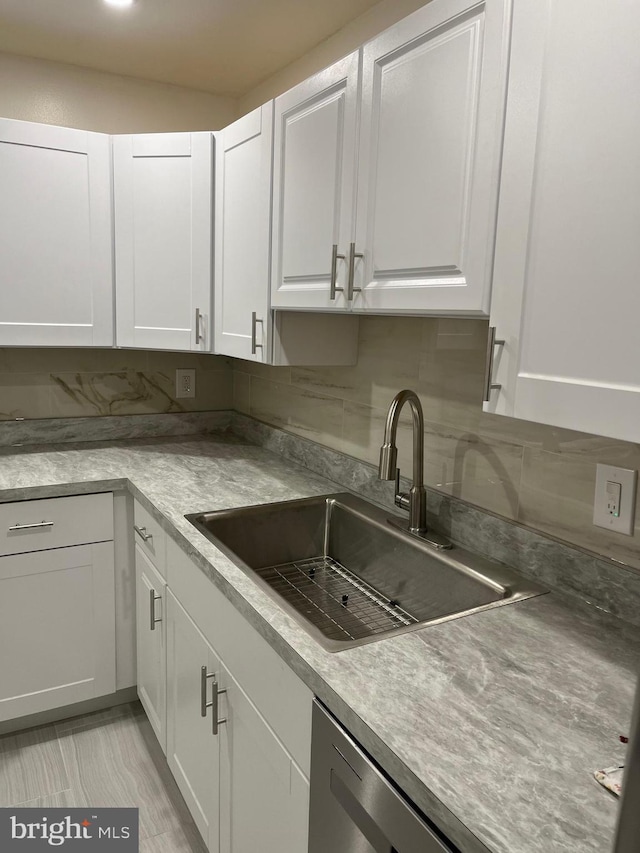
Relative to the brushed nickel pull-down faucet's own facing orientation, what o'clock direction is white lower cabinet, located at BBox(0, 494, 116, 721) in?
The white lower cabinet is roughly at 2 o'clock from the brushed nickel pull-down faucet.

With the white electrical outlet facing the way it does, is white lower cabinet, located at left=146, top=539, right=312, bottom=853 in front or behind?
in front

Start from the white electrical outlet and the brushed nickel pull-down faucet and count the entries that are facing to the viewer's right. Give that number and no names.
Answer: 0

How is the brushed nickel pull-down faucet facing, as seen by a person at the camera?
facing the viewer and to the left of the viewer

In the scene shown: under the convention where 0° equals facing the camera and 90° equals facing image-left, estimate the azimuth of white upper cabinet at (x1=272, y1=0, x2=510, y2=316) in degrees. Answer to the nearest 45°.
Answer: approximately 45°

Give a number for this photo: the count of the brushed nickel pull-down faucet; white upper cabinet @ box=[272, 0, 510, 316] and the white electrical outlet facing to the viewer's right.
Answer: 0

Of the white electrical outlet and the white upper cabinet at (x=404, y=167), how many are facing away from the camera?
0

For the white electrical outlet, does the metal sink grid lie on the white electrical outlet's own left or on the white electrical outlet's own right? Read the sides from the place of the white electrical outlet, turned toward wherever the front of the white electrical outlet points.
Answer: on the white electrical outlet's own right
